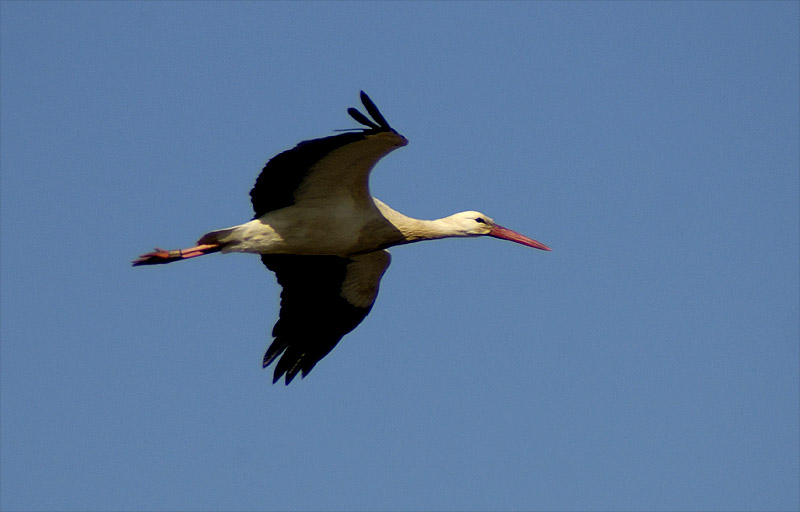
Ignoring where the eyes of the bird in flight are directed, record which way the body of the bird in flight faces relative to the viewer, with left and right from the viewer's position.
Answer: facing to the right of the viewer
